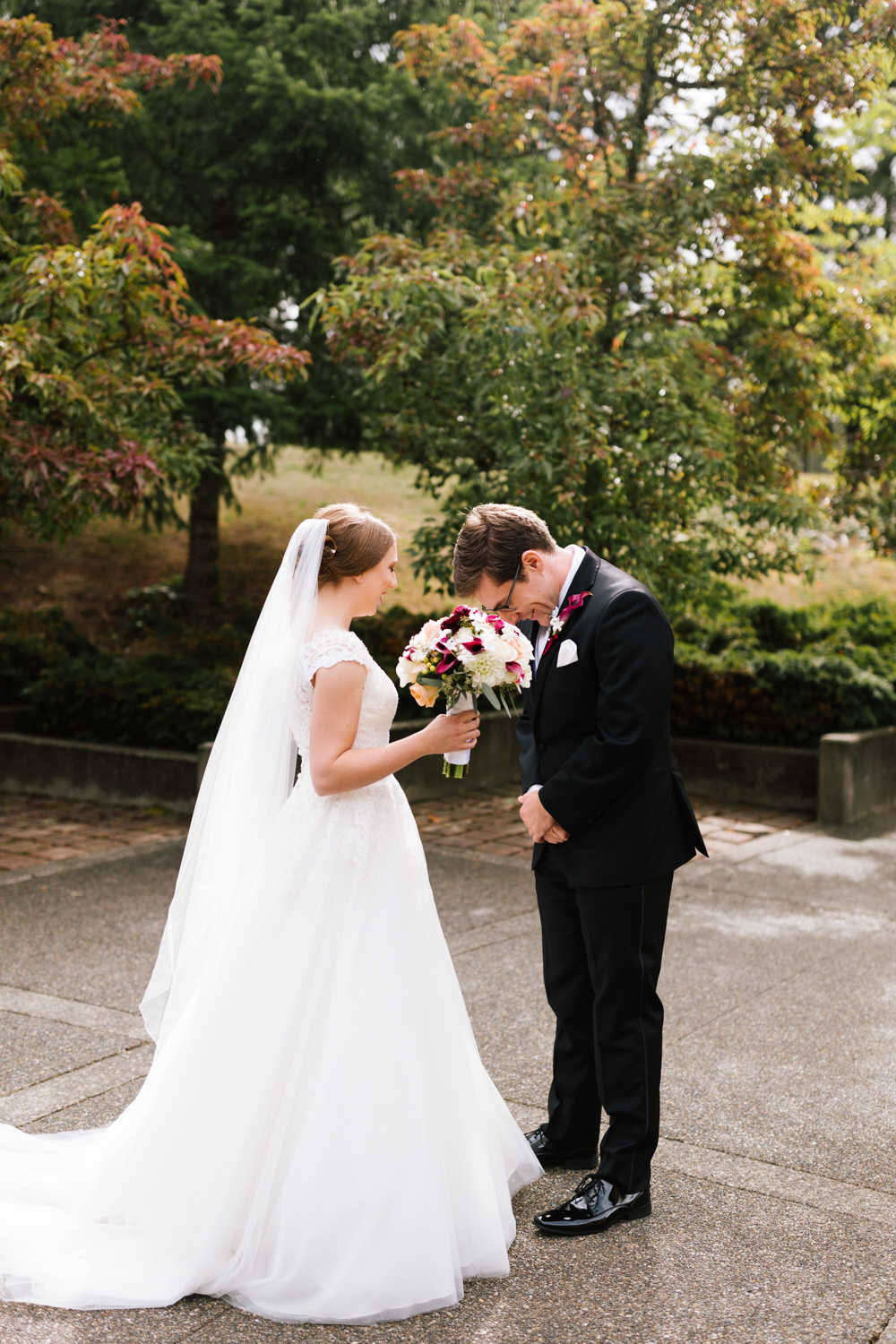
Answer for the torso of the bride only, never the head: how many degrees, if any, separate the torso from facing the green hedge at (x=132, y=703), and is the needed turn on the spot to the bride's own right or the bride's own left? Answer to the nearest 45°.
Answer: approximately 90° to the bride's own left

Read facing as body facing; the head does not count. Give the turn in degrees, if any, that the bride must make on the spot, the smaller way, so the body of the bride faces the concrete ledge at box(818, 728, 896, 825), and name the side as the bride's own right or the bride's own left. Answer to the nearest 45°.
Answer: approximately 45° to the bride's own left

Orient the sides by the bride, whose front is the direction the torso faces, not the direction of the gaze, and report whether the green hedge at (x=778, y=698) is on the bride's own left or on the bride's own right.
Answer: on the bride's own left

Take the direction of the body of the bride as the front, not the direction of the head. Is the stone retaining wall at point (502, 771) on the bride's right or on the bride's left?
on the bride's left

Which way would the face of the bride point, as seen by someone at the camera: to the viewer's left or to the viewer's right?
to the viewer's right

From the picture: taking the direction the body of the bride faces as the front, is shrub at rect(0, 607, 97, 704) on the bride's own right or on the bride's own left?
on the bride's own left

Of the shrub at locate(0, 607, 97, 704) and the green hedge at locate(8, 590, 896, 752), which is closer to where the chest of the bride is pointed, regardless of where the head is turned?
the green hedge

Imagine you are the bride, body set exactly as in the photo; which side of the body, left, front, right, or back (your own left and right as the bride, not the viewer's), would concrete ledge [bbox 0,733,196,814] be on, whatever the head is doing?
left

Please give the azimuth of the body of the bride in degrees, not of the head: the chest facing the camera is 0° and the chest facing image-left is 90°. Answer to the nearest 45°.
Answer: approximately 270°

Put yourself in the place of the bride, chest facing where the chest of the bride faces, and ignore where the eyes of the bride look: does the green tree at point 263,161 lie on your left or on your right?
on your left
